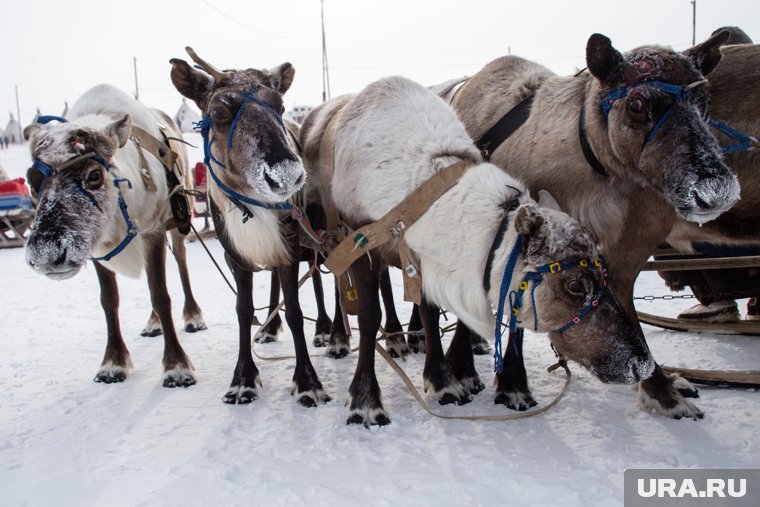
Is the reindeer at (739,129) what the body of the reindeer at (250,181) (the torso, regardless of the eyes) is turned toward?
no

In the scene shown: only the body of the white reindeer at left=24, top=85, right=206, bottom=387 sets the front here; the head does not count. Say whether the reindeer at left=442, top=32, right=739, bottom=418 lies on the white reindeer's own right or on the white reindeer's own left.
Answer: on the white reindeer's own left

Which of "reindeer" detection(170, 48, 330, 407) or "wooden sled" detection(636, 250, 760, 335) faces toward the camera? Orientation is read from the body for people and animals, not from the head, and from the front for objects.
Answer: the reindeer

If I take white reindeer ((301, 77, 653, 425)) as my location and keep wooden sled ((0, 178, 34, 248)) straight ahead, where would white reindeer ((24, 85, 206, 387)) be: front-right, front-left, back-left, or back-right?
front-left

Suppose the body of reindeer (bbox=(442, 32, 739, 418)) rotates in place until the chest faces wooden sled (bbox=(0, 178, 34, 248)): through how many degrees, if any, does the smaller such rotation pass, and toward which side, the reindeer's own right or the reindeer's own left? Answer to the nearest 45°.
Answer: approximately 180°

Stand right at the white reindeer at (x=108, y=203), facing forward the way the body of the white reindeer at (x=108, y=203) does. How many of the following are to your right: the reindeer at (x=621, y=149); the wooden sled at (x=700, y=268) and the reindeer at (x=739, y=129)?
0

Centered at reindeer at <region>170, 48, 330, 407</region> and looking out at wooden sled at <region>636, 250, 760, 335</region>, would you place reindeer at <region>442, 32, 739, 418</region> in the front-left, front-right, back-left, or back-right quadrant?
front-right

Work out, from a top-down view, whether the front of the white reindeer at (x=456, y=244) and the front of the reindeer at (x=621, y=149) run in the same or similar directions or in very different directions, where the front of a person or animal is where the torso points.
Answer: same or similar directions

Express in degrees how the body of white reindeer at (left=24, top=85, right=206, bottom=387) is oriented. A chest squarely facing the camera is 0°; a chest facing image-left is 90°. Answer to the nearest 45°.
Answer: approximately 45°

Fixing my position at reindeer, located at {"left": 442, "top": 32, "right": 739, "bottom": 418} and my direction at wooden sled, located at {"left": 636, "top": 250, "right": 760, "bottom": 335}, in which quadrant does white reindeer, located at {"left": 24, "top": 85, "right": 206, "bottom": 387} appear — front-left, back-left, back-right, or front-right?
back-left

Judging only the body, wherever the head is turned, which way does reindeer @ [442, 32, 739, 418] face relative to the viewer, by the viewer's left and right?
facing the viewer and to the right of the viewer

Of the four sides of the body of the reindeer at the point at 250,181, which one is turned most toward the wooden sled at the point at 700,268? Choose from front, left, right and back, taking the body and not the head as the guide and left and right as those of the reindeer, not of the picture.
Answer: left

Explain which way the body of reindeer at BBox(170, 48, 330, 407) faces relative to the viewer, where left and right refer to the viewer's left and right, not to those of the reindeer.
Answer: facing the viewer

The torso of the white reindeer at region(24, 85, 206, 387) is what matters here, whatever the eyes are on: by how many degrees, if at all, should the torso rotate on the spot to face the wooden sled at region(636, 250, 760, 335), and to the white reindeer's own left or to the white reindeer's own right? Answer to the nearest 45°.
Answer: approximately 135° to the white reindeer's own left
